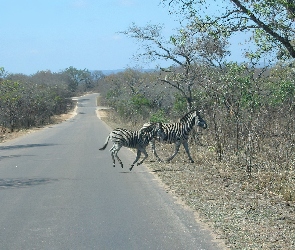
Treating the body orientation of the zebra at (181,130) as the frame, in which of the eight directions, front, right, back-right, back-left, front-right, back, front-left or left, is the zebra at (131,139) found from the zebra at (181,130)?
back-right

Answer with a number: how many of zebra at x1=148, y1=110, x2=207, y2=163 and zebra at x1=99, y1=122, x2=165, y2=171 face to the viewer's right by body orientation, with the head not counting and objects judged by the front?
2

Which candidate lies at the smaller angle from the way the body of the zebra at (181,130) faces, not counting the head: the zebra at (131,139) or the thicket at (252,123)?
the thicket

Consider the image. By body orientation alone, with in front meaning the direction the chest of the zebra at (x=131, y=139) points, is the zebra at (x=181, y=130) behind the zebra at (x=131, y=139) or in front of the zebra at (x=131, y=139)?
in front

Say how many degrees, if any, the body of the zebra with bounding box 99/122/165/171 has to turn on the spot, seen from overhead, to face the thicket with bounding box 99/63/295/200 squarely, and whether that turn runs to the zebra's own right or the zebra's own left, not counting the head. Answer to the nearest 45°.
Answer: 0° — it already faces it

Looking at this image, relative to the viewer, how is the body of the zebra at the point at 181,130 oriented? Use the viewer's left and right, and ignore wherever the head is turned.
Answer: facing to the right of the viewer

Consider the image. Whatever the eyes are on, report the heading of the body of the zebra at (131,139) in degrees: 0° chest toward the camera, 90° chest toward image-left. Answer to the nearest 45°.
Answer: approximately 270°
